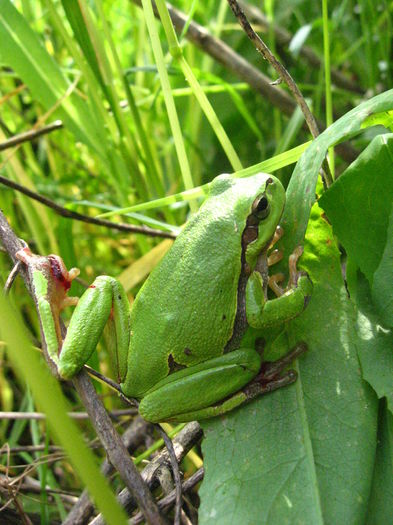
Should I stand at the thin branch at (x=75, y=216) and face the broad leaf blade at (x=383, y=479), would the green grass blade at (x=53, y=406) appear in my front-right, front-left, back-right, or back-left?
front-right

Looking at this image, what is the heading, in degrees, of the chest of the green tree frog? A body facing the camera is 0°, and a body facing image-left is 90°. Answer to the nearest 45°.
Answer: approximately 225°

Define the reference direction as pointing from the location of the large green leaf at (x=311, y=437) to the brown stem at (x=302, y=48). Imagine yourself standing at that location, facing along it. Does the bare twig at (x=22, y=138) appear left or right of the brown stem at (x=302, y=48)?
left

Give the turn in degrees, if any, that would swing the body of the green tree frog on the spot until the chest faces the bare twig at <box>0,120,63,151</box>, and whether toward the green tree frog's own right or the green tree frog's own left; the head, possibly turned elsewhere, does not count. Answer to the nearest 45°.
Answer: approximately 45° to the green tree frog's own left

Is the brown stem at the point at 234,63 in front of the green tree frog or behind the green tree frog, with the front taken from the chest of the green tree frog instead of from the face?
in front
